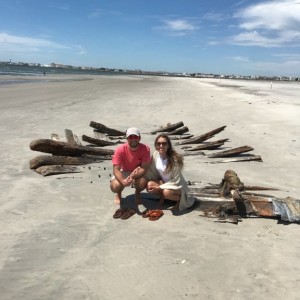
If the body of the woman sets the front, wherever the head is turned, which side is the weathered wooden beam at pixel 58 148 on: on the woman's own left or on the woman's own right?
on the woman's own right

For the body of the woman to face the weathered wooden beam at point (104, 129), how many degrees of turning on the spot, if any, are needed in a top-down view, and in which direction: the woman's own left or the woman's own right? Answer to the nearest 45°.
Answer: approximately 135° to the woman's own right

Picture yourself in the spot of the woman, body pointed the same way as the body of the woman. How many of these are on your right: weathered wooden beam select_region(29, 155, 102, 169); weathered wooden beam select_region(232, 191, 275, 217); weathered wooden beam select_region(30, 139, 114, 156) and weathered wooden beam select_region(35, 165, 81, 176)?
3

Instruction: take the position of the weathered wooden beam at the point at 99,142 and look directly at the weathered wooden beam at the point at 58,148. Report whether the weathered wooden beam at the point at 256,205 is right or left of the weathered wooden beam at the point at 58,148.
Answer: left

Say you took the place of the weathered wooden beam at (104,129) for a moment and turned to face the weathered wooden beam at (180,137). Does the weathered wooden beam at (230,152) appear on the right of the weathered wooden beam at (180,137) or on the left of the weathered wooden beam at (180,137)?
right

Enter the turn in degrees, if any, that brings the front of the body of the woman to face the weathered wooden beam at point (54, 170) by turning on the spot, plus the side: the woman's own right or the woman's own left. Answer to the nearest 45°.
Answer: approximately 90° to the woman's own right

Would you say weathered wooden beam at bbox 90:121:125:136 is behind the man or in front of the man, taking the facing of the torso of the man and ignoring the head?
behind

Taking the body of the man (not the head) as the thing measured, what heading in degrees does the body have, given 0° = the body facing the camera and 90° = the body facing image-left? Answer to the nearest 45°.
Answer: approximately 0°

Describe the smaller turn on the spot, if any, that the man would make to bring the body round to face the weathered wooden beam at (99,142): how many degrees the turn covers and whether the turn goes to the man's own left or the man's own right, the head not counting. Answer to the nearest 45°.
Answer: approximately 180°

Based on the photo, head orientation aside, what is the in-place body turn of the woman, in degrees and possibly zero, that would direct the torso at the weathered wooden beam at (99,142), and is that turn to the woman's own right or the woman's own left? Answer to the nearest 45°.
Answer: approximately 90° to the woman's own right

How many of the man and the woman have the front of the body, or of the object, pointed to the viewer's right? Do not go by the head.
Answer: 0

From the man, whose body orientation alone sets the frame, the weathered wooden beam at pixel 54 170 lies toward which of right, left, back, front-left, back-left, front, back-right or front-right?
back-right

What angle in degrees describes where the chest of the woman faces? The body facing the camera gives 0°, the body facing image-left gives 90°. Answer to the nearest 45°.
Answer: approximately 45°
